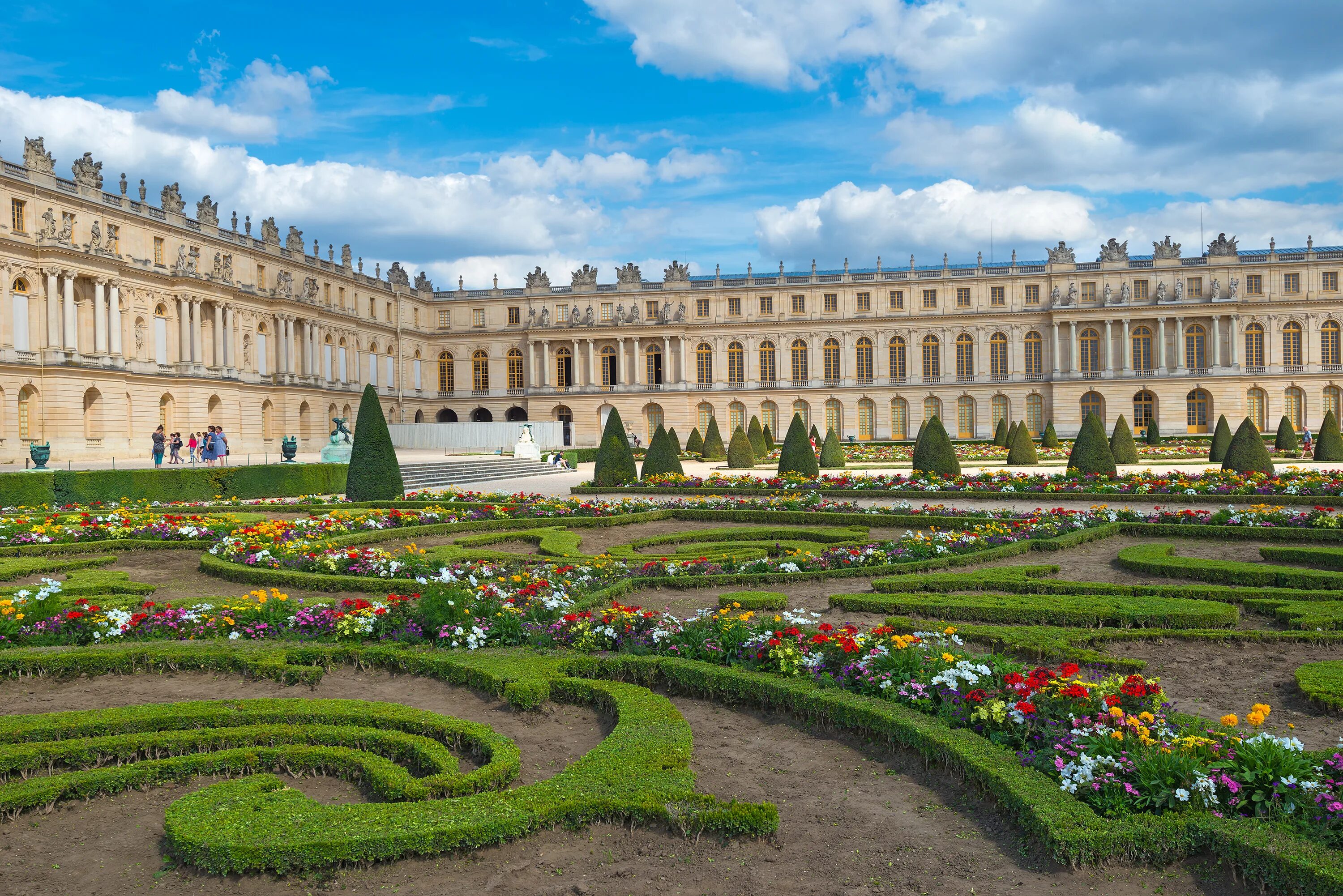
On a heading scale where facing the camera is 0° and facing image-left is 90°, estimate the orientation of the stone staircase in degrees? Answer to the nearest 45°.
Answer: approximately 315°

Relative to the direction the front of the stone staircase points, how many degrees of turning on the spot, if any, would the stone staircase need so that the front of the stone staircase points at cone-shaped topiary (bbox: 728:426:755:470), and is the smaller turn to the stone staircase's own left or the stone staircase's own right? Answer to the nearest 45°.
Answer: approximately 45° to the stone staircase's own left

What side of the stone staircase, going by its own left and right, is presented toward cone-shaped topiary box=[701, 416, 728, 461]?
left

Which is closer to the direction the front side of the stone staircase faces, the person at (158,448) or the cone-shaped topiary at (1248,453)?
the cone-shaped topiary

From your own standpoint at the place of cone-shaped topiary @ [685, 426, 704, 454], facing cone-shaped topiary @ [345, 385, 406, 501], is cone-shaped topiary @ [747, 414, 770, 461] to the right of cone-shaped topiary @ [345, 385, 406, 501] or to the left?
left

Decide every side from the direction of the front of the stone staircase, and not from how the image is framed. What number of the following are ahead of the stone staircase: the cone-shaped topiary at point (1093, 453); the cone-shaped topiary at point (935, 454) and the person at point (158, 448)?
2
